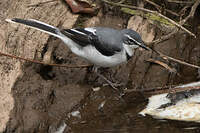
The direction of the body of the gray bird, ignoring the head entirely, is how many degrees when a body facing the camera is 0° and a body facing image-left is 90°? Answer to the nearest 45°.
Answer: approximately 270°

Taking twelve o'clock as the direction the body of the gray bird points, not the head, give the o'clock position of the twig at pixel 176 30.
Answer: The twig is roughly at 11 o'clock from the gray bird.

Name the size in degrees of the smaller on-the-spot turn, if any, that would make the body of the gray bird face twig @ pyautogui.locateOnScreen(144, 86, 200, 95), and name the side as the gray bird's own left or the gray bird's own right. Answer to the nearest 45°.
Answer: approximately 45° to the gray bird's own right

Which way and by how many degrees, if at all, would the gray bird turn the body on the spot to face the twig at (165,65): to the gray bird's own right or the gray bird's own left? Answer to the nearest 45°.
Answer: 0° — it already faces it
